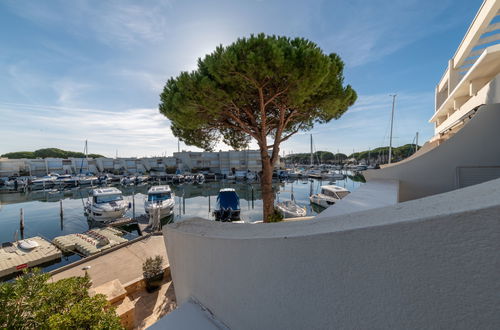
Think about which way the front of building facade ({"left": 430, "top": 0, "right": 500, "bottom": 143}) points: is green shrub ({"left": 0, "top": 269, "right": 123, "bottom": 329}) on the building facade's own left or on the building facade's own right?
on the building facade's own left

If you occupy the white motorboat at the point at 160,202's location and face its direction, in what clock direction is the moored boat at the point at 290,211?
The moored boat is roughly at 10 o'clock from the white motorboat.

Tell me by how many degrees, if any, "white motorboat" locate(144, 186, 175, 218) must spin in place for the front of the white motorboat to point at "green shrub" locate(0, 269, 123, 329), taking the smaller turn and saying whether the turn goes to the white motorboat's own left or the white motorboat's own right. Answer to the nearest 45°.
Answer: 0° — it already faces it

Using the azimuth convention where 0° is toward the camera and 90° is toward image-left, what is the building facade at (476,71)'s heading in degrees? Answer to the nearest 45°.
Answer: approximately 90°

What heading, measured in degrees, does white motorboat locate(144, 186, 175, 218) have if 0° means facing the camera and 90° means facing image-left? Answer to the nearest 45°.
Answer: approximately 0°

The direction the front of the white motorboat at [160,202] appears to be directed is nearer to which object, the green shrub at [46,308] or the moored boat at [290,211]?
the green shrub

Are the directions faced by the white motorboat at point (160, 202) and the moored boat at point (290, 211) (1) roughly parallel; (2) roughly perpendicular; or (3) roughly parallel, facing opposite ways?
roughly perpendicular

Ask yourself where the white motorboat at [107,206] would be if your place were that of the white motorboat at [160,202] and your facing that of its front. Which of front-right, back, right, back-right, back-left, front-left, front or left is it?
right

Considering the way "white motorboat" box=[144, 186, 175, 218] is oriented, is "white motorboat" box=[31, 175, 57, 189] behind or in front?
behind

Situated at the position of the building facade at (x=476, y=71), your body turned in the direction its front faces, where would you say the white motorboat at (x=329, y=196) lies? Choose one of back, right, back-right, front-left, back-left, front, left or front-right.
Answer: front-right

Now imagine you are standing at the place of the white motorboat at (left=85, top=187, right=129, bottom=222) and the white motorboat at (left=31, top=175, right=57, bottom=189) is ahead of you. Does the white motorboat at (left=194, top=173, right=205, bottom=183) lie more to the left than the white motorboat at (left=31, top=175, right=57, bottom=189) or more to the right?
right

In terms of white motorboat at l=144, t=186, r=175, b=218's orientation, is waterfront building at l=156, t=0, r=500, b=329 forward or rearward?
forward
